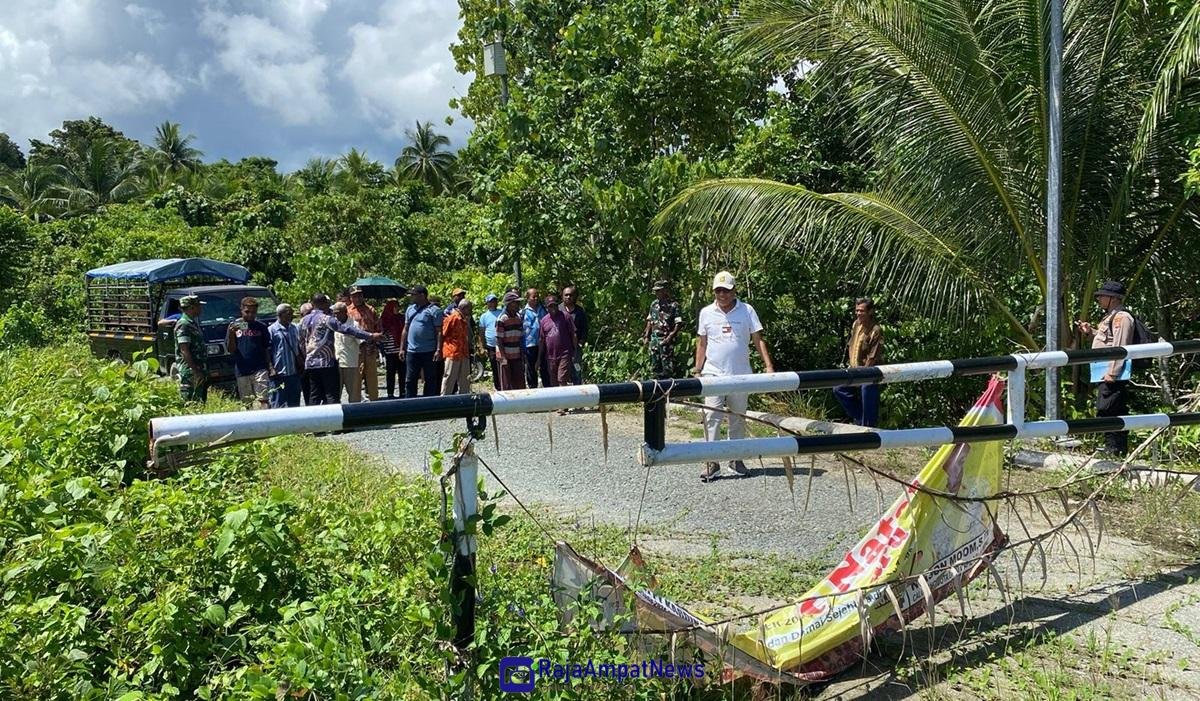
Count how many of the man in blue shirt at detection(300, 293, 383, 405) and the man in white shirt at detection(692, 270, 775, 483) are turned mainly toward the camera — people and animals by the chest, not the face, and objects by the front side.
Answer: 1

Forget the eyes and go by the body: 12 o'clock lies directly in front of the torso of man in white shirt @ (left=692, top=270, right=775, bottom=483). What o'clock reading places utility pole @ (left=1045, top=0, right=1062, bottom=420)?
The utility pole is roughly at 8 o'clock from the man in white shirt.

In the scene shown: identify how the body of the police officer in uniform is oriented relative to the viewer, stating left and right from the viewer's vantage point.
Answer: facing to the left of the viewer

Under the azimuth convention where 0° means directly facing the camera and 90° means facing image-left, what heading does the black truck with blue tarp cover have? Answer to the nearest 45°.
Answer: approximately 315°

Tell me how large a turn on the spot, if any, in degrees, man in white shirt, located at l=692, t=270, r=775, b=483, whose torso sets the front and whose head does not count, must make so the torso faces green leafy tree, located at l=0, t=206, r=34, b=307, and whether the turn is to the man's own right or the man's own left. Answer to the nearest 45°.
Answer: approximately 135° to the man's own right

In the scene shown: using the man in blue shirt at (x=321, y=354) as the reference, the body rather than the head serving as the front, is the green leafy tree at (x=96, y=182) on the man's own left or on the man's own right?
on the man's own left

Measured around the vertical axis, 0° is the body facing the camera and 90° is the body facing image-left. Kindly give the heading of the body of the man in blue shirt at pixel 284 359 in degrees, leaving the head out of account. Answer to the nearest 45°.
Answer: approximately 315°

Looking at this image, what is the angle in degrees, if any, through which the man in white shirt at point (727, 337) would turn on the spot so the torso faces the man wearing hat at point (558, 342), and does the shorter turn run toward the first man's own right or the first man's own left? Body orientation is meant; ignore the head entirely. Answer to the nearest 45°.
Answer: approximately 135° to the first man's own right
